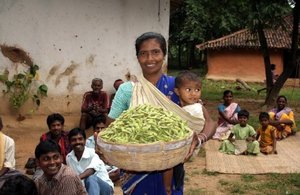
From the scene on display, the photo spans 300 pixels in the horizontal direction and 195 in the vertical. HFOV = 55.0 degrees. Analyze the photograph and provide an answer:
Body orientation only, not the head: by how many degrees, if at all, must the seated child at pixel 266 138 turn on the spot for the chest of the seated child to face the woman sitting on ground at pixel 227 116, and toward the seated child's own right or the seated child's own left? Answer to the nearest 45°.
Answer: approximately 135° to the seated child's own right

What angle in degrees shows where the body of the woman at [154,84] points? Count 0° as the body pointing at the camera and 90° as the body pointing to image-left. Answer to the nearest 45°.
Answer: approximately 0°

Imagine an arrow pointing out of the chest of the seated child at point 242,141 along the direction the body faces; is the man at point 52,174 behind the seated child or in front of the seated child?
in front

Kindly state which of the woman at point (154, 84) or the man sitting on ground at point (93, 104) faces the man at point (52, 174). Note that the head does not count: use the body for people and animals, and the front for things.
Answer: the man sitting on ground

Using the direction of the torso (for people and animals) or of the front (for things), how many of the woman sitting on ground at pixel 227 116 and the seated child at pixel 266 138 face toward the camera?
2

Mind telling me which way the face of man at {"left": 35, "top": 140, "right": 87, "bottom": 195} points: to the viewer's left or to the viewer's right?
to the viewer's right

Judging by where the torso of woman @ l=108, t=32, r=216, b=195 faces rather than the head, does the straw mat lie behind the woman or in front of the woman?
behind

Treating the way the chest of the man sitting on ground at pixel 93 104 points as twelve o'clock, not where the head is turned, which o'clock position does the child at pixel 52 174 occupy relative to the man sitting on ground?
The child is roughly at 12 o'clock from the man sitting on ground.

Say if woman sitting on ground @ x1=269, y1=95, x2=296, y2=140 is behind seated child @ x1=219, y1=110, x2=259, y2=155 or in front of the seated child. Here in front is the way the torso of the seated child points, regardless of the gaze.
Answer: behind
